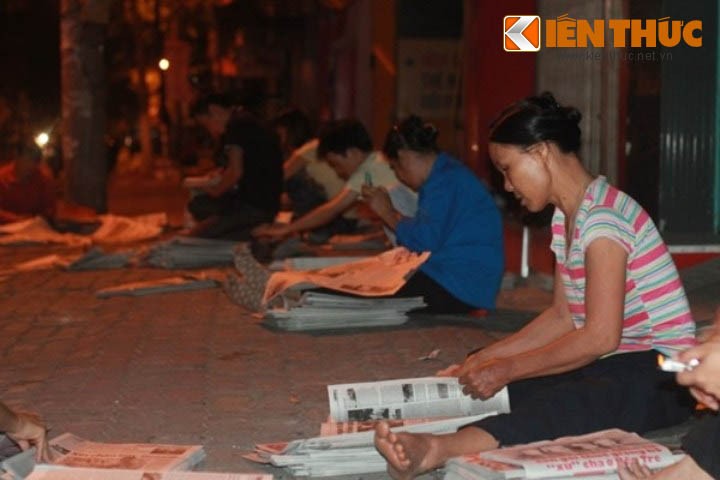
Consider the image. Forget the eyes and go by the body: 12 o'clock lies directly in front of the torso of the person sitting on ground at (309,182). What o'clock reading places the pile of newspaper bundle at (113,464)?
The pile of newspaper bundle is roughly at 9 o'clock from the person sitting on ground.

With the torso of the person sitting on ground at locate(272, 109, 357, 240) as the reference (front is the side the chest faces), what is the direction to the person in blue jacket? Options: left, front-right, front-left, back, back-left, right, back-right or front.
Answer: left

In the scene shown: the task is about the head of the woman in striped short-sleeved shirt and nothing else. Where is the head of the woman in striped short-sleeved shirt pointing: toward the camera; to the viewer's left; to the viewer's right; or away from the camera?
to the viewer's left

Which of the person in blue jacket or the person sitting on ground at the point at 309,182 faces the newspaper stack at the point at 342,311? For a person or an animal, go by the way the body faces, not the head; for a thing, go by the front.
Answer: the person in blue jacket

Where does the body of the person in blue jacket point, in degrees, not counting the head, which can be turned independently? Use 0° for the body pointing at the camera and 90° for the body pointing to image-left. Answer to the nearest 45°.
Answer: approximately 90°

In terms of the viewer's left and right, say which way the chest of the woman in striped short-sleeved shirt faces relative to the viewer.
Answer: facing to the left of the viewer

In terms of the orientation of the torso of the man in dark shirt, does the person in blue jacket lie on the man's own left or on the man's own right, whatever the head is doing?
on the man's own left

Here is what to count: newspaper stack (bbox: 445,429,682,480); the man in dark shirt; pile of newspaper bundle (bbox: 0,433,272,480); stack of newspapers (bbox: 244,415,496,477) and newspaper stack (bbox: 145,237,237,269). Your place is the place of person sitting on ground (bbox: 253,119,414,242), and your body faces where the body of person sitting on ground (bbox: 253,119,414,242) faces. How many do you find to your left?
3

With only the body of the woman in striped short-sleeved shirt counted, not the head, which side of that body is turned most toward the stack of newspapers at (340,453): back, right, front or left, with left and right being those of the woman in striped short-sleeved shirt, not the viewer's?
front

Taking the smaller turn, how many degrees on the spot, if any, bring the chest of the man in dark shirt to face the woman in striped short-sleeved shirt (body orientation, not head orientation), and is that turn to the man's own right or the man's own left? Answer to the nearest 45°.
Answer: approximately 90° to the man's own left

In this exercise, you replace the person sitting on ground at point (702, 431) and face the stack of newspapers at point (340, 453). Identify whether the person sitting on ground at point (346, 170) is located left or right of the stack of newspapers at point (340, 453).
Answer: right

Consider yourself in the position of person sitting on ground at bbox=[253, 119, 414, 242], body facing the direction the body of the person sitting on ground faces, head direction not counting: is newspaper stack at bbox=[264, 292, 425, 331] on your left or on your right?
on your left
